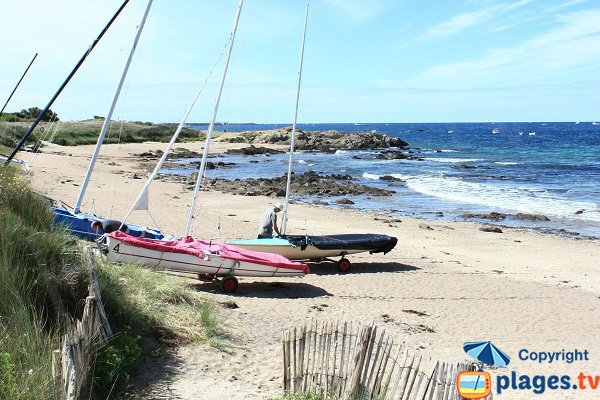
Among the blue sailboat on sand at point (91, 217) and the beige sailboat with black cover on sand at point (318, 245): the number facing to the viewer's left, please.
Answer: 2

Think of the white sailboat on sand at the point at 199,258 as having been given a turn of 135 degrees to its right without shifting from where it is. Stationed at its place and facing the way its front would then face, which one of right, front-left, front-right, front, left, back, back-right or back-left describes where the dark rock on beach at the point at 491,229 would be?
front

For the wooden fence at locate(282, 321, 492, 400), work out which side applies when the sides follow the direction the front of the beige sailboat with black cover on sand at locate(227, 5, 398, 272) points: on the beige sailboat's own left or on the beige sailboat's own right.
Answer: on the beige sailboat's own left

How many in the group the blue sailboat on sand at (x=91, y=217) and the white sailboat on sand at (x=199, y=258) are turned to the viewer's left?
2

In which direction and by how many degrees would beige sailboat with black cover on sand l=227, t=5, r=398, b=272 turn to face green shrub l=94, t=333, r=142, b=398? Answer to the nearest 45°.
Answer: approximately 90° to its left

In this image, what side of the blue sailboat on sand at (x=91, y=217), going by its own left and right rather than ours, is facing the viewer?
left

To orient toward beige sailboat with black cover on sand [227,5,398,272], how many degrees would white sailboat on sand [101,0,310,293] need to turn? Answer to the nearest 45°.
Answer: approximately 135° to its right

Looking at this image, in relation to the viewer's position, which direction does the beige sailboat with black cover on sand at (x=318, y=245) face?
facing to the left of the viewer

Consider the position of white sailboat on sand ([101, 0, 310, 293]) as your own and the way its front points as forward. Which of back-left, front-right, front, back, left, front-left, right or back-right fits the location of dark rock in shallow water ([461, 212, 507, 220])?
back-right
